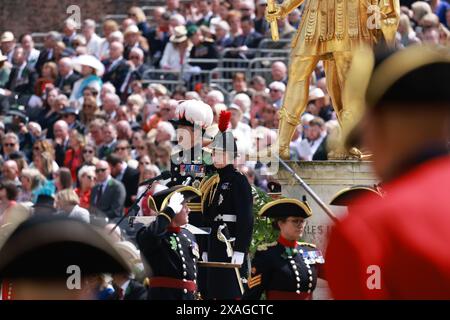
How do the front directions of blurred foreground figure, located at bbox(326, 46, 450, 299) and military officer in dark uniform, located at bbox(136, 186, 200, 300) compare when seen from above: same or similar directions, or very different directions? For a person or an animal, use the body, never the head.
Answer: very different directions

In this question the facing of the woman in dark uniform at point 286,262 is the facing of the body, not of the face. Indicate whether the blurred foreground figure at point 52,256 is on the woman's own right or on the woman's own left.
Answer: on the woman's own right

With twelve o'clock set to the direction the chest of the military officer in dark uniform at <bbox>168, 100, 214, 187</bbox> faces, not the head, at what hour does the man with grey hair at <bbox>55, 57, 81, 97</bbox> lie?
The man with grey hair is roughly at 4 o'clock from the military officer in dark uniform.

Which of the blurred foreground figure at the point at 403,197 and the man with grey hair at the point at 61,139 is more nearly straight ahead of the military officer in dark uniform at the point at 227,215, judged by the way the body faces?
the blurred foreground figure

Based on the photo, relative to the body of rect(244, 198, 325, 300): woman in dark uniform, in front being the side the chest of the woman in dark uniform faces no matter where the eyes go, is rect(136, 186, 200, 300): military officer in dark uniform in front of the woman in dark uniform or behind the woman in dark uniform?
behind

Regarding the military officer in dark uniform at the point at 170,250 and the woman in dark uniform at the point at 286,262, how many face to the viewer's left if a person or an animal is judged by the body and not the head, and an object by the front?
0
